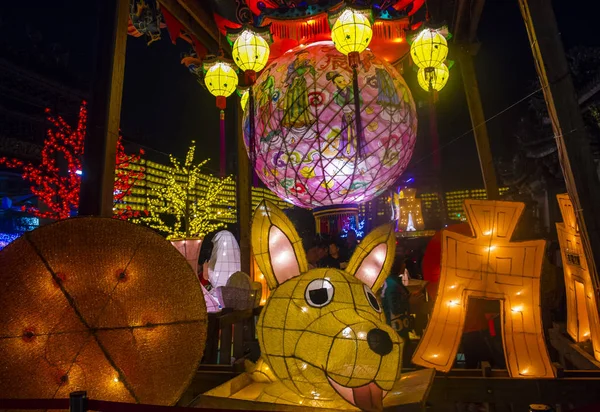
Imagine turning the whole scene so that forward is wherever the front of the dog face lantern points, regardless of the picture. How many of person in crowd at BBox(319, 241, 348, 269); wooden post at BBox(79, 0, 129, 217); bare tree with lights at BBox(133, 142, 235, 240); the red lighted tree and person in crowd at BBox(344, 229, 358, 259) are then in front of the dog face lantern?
0

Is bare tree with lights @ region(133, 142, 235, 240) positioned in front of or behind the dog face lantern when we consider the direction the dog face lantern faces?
behind

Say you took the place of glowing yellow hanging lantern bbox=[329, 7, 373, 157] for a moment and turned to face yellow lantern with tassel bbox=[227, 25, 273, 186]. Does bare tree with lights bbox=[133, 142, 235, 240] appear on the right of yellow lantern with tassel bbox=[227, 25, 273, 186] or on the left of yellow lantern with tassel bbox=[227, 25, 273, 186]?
right

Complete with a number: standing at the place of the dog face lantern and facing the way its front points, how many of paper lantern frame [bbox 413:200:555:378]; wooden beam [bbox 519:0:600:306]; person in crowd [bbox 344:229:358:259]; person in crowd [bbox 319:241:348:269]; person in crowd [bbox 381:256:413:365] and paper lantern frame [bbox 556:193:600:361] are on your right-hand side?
0

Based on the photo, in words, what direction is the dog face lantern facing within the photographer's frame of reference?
facing the viewer and to the right of the viewer

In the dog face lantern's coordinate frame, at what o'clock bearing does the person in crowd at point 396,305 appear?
The person in crowd is roughly at 8 o'clock from the dog face lantern.

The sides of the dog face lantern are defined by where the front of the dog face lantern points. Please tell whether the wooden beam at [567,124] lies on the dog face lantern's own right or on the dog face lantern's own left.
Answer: on the dog face lantern's own left

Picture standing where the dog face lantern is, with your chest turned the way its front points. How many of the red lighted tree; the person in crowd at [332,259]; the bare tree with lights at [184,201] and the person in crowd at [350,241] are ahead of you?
0

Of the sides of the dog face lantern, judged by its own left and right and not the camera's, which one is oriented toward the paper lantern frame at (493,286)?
left

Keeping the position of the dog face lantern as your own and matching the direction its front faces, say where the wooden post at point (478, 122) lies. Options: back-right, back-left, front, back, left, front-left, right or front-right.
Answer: left

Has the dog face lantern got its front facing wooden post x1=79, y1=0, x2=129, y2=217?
no

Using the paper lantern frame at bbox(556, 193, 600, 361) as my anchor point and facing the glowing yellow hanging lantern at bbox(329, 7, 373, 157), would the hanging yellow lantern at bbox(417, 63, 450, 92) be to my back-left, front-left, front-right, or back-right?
front-right

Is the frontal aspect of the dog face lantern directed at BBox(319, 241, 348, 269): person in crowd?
no
